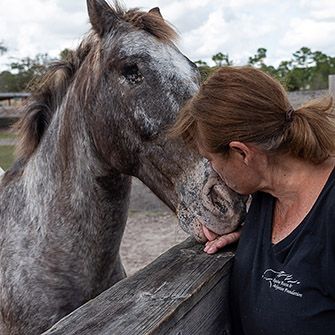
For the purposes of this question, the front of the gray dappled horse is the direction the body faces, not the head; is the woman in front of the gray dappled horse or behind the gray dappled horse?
in front

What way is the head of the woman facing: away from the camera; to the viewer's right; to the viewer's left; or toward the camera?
to the viewer's left

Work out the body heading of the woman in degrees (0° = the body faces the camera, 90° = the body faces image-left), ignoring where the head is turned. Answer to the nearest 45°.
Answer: approximately 45°

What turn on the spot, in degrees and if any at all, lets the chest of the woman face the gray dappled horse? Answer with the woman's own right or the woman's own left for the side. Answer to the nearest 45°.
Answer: approximately 90° to the woman's own right

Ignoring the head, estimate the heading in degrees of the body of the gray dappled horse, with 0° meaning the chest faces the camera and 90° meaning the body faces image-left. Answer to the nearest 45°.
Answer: approximately 315°
